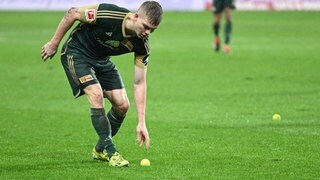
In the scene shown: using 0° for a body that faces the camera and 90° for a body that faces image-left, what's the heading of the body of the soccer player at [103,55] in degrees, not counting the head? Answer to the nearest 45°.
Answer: approximately 315°

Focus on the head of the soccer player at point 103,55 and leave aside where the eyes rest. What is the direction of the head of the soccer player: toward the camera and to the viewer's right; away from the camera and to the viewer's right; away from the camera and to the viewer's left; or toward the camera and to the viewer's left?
toward the camera and to the viewer's right

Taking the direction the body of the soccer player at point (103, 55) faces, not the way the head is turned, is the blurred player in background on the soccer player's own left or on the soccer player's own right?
on the soccer player's own left
